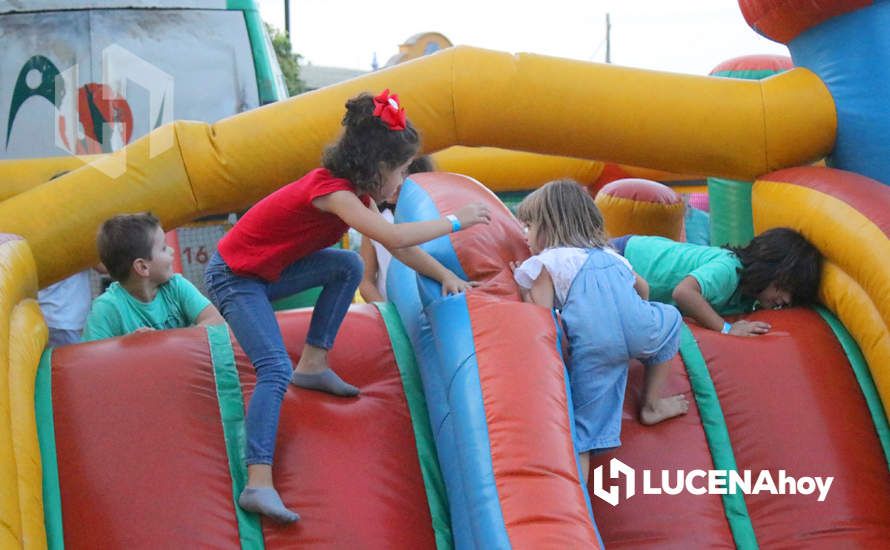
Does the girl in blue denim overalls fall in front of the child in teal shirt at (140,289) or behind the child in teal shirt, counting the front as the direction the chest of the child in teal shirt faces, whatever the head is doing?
in front

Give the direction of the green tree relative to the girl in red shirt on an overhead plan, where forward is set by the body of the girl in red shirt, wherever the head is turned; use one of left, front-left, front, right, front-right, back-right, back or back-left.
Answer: left

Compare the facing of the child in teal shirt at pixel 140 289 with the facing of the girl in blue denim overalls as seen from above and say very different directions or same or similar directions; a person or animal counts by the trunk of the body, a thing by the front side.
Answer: very different directions

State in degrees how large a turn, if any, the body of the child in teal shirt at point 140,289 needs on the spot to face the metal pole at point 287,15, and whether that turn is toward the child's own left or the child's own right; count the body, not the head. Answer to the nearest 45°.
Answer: approximately 135° to the child's own left

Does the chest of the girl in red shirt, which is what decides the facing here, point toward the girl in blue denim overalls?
yes

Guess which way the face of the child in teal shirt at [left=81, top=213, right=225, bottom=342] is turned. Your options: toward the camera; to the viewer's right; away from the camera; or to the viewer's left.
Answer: to the viewer's right

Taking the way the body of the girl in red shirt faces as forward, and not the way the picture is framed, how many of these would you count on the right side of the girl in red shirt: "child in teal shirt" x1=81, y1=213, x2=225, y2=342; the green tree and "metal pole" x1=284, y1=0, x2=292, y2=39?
0

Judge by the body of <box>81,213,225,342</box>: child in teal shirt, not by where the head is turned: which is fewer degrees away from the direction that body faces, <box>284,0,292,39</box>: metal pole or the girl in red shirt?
the girl in red shirt

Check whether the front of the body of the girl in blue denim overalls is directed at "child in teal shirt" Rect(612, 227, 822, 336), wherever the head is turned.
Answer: no

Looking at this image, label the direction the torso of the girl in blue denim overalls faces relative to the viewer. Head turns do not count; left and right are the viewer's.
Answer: facing away from the viewer and to the left of the viewer

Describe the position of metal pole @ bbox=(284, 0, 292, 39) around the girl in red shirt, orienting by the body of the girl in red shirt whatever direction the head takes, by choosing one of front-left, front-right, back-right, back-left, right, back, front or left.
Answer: left

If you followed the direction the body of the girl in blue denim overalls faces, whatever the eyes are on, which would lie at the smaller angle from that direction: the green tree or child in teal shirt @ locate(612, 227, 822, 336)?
the green tree

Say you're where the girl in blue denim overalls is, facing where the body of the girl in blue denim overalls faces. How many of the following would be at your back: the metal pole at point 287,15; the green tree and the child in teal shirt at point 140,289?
0

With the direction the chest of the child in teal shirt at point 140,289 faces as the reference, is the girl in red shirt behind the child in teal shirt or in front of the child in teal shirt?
in front

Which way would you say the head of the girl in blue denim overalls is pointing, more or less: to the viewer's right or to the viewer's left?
to the viewer's left

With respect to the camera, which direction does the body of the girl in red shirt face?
to the viewer's right

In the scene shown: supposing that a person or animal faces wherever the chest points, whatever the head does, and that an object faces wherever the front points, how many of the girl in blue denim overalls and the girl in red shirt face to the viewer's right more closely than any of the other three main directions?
1
